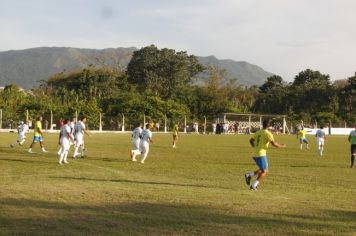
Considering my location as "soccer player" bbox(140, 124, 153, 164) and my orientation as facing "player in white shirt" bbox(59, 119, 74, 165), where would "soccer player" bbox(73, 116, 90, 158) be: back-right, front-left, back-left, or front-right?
front-right

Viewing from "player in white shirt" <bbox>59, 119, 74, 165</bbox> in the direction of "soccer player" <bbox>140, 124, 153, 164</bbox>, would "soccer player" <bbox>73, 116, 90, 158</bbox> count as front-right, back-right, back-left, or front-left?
front-left

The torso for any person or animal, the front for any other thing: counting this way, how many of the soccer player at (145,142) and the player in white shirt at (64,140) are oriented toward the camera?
0

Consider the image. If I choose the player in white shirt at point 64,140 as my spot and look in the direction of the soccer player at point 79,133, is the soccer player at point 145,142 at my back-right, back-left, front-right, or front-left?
front-right
